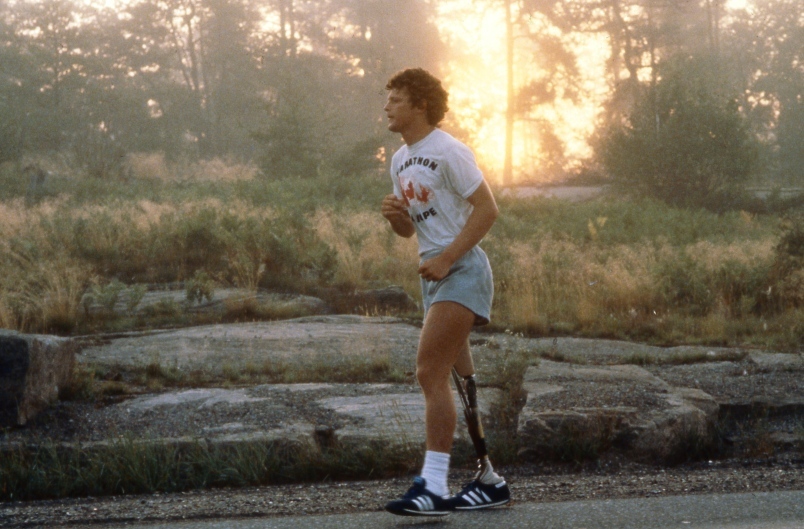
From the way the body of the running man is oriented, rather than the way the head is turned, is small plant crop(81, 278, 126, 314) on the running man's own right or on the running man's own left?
on the running man's own right

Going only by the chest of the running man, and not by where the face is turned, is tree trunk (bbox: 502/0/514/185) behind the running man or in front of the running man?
behind

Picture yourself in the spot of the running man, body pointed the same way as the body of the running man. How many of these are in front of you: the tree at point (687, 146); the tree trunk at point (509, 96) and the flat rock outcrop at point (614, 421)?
0

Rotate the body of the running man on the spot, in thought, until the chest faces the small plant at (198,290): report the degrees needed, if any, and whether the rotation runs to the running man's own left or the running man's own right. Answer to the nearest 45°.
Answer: approximately 135° to the running man's own right

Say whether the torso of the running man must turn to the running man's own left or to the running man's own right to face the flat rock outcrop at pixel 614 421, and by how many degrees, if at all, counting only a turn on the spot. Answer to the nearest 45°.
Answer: approximately 180°

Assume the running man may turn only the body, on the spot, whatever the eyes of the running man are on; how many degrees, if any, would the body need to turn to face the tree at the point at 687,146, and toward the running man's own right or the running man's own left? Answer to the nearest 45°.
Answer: approximately 135° to the running man's own right

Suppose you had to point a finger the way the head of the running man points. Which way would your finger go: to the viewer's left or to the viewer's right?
to the viewer's left

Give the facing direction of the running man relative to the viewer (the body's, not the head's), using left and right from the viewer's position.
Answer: facing the viewer and to the left of the viewer
